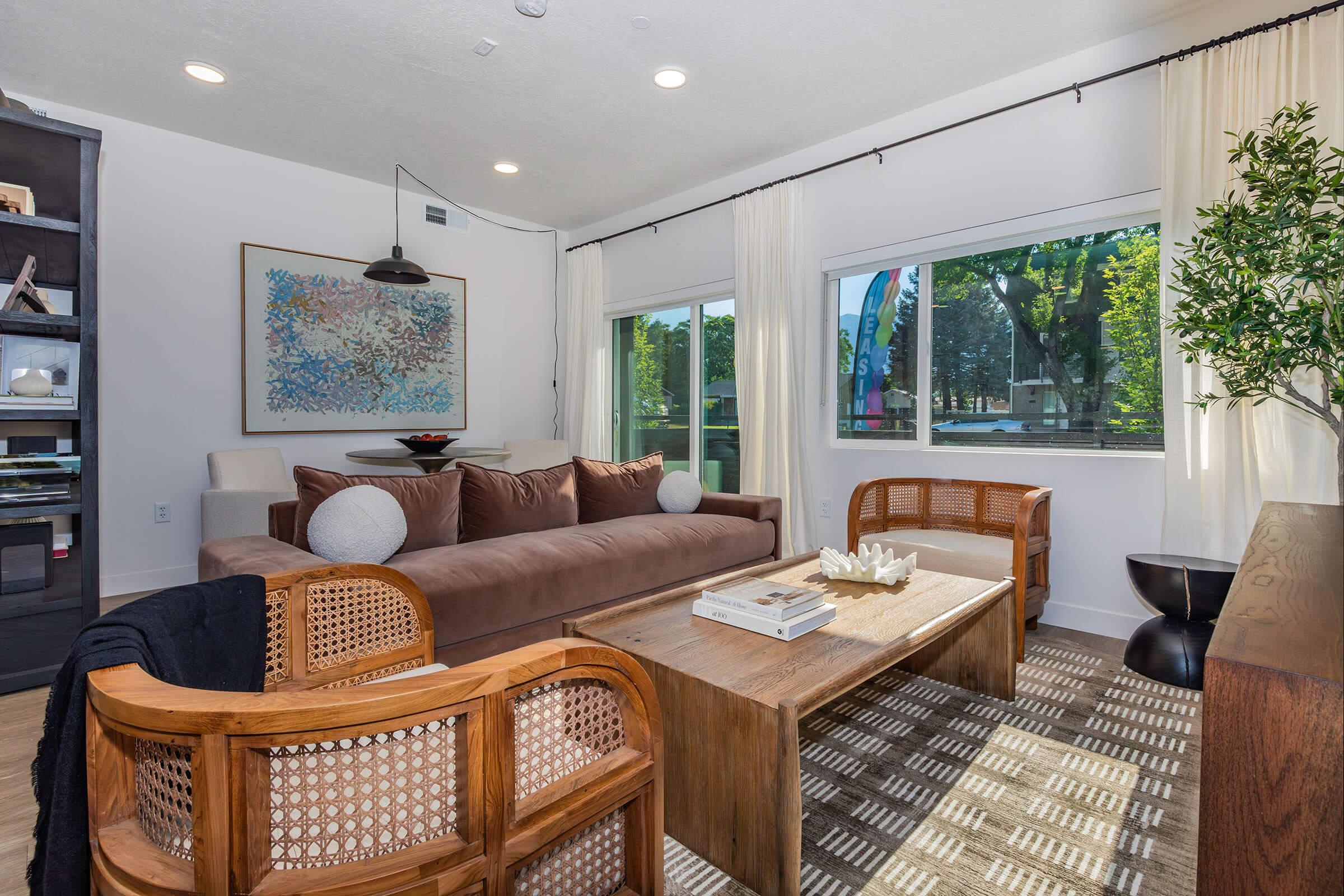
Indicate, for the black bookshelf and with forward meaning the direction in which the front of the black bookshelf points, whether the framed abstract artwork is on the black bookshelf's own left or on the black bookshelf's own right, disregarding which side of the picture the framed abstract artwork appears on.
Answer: on the black bookshelf's own left

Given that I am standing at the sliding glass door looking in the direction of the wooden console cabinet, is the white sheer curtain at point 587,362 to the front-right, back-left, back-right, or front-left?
back-right

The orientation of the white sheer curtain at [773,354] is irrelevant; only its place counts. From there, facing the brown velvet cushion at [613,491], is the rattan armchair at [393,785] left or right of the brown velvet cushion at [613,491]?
left

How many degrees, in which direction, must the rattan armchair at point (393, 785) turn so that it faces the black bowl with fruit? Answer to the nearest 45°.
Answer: approximately 45° to its left

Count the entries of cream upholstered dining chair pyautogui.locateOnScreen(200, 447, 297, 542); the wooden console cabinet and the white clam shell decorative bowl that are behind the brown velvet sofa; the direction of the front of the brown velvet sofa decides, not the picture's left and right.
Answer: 1

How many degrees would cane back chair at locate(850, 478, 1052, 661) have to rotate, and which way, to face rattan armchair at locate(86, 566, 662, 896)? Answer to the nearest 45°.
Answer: approximately 45° to its left
